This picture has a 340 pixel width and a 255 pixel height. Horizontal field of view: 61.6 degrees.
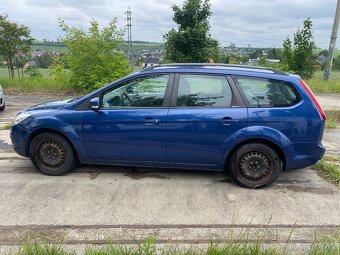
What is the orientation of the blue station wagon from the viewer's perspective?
to the viewer's left

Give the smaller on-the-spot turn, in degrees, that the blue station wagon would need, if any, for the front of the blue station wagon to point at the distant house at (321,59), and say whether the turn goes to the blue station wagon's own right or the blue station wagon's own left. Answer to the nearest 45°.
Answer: approximately 135° to the blue station wagon's own right

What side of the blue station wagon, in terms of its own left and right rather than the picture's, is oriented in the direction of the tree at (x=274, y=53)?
right

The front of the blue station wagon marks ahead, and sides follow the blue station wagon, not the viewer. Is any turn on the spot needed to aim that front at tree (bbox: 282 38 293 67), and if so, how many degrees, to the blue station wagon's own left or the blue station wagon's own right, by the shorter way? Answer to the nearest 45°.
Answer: approximately 135° to the blue station wagon's own right

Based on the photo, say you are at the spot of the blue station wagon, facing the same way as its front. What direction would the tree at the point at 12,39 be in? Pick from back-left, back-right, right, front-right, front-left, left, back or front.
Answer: front-right

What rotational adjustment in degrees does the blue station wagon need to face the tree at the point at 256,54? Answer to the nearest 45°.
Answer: approximately 90° to its right

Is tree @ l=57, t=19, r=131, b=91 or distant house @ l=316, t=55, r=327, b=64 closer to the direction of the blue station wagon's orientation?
the tree

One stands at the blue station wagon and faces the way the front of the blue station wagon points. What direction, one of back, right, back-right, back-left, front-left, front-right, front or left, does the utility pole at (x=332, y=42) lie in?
back-right

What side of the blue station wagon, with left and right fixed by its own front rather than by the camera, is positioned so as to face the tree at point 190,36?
right
